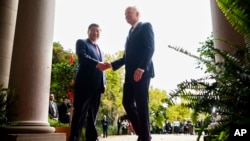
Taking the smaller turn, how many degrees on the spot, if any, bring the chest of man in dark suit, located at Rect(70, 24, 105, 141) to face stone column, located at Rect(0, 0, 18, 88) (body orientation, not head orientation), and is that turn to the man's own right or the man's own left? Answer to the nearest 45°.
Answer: approximately 180°

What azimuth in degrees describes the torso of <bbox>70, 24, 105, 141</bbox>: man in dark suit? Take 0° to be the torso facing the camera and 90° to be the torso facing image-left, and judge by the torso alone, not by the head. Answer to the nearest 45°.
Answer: approximately 315°

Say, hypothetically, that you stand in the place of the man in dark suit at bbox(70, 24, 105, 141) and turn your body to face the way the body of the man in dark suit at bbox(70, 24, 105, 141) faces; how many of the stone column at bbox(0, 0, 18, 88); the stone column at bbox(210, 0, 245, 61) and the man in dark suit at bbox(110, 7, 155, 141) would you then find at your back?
1

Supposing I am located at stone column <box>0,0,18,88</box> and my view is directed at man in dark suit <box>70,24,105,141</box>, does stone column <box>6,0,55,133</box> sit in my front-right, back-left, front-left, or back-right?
front-right

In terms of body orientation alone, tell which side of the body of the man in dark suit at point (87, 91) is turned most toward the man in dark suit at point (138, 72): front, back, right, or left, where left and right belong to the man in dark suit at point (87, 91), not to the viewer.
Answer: front

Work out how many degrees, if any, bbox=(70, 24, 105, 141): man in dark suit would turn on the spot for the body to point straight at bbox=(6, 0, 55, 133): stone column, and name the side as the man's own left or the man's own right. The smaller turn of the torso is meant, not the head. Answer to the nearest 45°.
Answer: approximately 135° to the man's own right

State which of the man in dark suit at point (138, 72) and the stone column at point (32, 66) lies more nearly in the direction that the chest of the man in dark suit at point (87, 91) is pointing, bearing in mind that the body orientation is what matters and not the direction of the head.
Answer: the man in dark suit

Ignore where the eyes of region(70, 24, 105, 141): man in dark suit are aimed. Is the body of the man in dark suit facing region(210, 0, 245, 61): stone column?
yes

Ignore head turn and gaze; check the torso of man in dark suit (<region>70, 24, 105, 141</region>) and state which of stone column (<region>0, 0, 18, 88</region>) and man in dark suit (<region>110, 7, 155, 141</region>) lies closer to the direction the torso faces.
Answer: the man in dark suit
